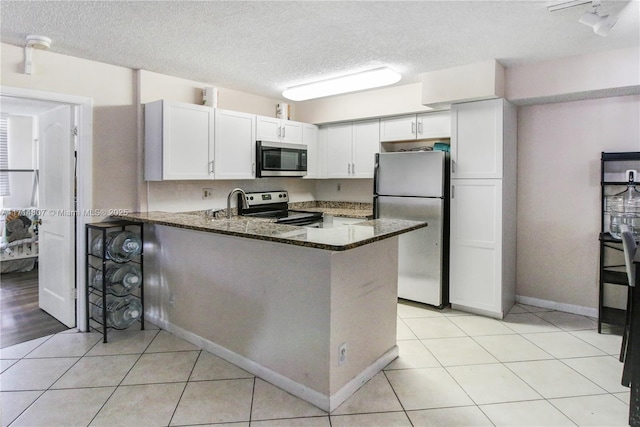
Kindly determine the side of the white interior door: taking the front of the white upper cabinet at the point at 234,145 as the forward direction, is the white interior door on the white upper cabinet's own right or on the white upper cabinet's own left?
on the white upper cabinet's own right

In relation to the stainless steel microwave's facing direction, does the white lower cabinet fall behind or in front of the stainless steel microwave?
in front

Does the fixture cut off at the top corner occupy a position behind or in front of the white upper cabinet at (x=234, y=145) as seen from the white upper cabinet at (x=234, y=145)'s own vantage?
in front

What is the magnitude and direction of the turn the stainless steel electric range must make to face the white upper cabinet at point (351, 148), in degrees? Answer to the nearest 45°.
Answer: approximately 45° to its left

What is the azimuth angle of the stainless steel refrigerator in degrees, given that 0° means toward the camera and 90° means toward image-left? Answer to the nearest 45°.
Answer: approximately 45°

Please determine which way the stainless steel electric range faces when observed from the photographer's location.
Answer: facing the viewer and to the right of the viewer

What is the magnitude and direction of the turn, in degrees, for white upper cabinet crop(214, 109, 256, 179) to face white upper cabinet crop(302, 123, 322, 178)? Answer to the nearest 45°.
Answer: approximately 90° to its left
